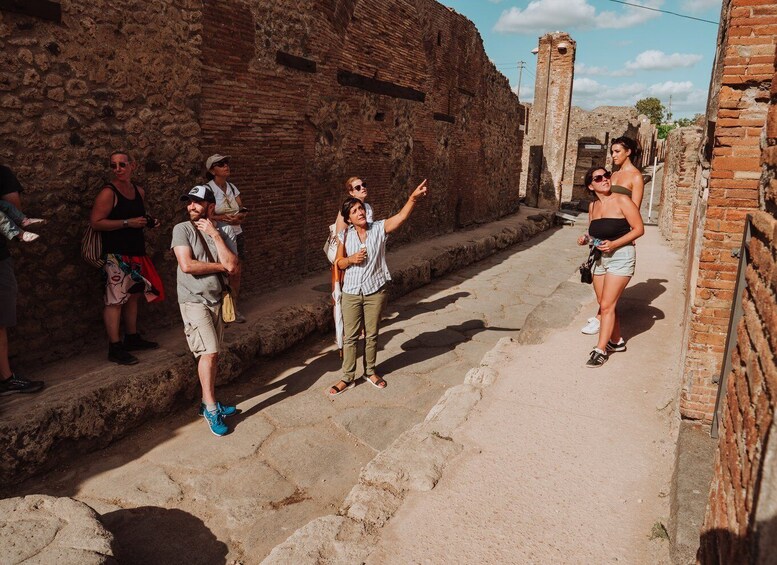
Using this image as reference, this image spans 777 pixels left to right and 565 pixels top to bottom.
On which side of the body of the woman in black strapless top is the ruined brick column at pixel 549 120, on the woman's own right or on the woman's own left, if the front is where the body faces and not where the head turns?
on the woman's own right

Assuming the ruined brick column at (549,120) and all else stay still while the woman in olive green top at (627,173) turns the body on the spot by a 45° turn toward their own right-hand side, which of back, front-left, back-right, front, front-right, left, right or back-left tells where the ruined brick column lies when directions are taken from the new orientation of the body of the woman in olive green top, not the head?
right

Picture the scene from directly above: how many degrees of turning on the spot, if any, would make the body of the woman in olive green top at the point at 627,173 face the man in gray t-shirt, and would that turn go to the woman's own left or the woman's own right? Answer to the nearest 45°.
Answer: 0° — they already face them

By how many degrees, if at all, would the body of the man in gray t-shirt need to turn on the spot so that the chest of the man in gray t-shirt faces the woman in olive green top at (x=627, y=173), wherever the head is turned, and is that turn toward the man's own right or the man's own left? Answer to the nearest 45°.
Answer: approximately 45° to the man's own left

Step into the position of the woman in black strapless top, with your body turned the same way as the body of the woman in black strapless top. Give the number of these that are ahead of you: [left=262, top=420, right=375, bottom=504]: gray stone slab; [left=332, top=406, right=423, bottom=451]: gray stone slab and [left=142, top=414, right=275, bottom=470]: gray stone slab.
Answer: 3

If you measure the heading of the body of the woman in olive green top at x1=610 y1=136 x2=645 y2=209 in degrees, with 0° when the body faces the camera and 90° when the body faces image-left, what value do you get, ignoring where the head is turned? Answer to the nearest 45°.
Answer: approximately 45°

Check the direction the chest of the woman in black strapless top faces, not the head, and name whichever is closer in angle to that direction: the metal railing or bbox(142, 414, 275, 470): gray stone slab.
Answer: the gray stone slab

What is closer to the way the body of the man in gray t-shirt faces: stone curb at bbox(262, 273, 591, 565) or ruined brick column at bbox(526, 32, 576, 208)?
the stone curb

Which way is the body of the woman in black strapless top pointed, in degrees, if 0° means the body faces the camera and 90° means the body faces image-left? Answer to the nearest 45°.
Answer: approximately 45°
